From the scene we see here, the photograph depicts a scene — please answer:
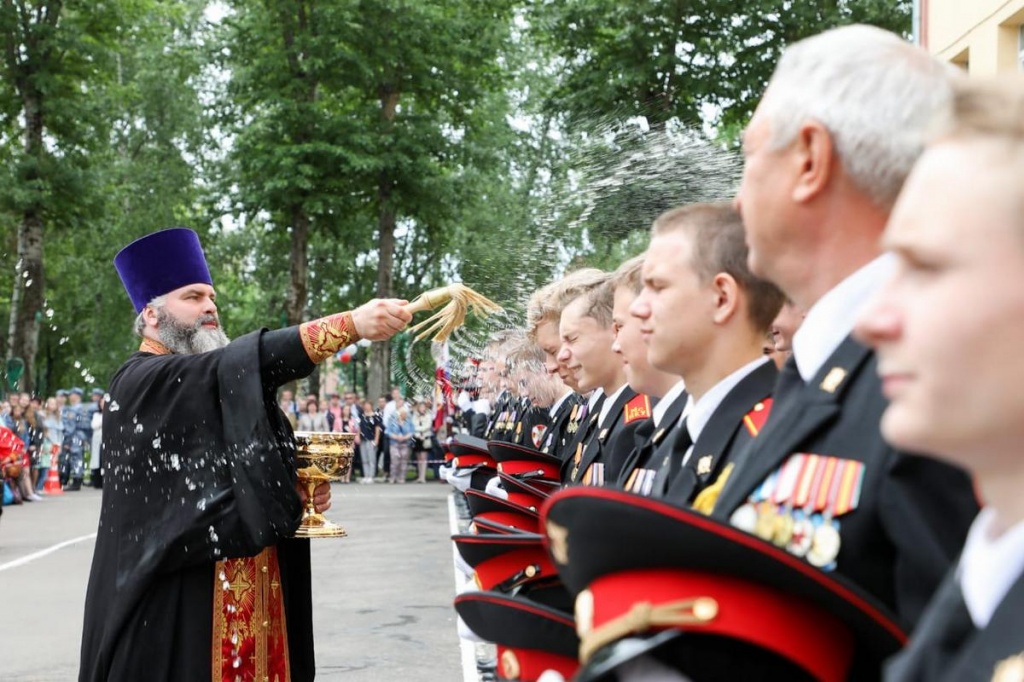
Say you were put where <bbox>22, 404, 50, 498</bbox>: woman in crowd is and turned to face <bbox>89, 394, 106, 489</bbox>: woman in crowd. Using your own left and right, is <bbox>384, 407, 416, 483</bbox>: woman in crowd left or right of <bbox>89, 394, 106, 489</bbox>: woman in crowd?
right

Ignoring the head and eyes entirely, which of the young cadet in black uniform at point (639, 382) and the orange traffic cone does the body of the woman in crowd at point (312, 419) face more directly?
the young cadet in black uniform

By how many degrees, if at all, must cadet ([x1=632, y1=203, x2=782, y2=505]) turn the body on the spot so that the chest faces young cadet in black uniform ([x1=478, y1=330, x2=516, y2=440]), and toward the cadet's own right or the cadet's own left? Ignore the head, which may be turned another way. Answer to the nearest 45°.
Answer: approximately 90° to the cadet's own right

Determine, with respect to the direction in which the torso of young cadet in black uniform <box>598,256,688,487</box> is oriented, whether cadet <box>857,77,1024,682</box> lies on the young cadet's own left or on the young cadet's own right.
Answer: on the young cadet's own left

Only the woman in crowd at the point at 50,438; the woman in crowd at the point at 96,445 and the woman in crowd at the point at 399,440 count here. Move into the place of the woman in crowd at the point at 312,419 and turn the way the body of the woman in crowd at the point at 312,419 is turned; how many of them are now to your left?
1

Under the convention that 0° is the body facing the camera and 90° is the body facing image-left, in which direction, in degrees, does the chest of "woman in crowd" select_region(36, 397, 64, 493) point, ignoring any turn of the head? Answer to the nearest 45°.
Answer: approximately 0°

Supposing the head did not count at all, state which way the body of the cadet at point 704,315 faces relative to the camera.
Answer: to the viewer's left

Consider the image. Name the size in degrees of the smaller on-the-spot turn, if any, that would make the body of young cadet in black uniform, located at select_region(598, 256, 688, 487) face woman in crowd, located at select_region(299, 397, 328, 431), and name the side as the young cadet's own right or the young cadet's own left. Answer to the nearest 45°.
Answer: approximately 90° to the young cadet's own right

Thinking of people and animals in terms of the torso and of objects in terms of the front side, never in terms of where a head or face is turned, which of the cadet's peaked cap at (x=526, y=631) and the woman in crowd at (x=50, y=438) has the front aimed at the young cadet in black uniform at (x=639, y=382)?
the woman in crowd

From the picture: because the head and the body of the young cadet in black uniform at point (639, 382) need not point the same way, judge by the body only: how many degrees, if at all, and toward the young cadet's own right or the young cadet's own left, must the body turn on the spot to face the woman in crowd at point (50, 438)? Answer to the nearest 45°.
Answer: approximately 45° to the young cadet's own right

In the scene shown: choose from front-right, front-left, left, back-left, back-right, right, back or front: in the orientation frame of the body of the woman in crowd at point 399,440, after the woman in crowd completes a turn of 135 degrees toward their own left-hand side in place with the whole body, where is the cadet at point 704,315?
back-right

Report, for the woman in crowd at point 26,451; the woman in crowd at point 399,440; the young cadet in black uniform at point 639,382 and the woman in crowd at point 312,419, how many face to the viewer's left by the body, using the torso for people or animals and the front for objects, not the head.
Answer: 1

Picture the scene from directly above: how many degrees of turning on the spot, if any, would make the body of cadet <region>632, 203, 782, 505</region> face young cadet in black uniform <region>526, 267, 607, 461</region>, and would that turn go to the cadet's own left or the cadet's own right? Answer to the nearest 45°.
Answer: approximately 90° to the cadet's own right

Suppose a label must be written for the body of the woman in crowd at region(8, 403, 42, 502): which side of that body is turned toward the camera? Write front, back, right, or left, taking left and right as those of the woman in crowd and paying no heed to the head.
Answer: front

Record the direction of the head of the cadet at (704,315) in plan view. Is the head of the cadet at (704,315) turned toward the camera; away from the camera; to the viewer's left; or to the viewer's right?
to the viewer's left
